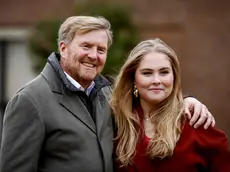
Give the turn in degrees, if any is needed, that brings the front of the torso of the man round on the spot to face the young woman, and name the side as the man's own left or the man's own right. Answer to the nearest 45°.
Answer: approximately 45° to the man's own left

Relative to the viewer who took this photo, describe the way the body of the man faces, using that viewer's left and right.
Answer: facing the viewer and to the right of the viewer

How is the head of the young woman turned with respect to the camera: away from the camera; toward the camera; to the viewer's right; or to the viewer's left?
toward the camera

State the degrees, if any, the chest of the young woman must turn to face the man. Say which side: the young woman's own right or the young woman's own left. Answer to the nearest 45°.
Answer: approximately 45° to the young woman's own right

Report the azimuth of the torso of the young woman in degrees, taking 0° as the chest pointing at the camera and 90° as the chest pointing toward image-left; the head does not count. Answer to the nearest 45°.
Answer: approximately 45°

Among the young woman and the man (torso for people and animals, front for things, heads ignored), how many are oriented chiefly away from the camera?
0
